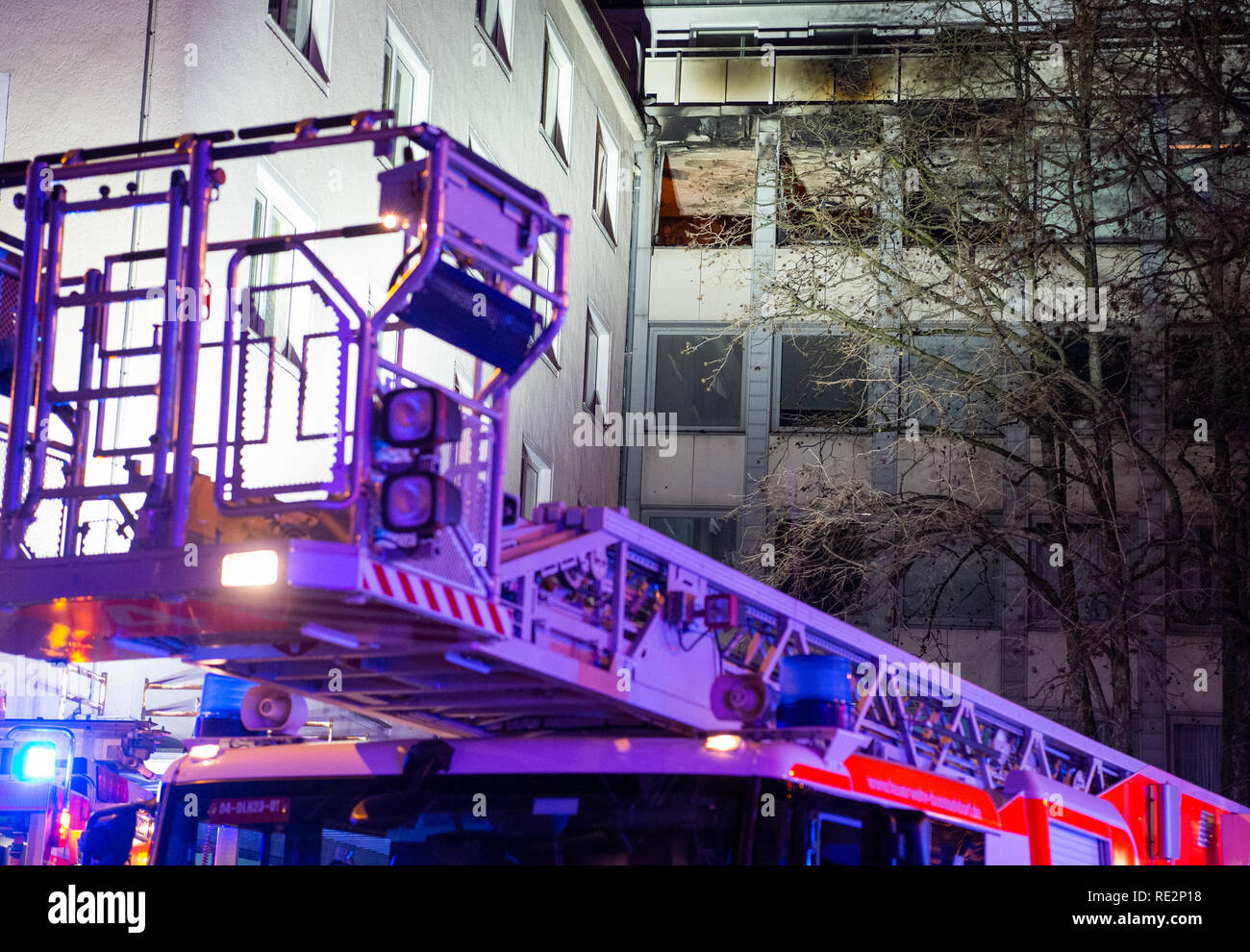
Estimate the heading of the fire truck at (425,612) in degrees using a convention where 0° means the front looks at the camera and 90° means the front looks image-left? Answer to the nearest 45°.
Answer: approximately 45°

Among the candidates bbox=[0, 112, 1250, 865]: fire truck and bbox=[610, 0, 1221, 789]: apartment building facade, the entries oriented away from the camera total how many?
0

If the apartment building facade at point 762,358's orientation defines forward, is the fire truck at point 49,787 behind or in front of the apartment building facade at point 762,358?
in front

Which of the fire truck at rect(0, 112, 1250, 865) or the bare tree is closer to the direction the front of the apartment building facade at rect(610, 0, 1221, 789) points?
the fire truck

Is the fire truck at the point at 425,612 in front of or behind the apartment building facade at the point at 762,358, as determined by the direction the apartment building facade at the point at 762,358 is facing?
in front

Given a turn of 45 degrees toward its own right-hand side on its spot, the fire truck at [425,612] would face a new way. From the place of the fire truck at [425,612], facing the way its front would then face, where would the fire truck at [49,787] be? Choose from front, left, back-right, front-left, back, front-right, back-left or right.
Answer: front-right

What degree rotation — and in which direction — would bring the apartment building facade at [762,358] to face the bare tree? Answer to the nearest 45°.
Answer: approximately 45° to its left

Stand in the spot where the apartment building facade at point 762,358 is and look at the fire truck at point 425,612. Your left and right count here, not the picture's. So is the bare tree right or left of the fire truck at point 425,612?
left

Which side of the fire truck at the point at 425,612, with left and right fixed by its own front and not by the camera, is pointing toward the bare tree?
back

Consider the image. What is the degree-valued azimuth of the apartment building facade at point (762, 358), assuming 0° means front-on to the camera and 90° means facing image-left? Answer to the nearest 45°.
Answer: approximately 0°

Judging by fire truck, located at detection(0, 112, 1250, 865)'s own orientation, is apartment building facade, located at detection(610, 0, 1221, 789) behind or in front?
behind
